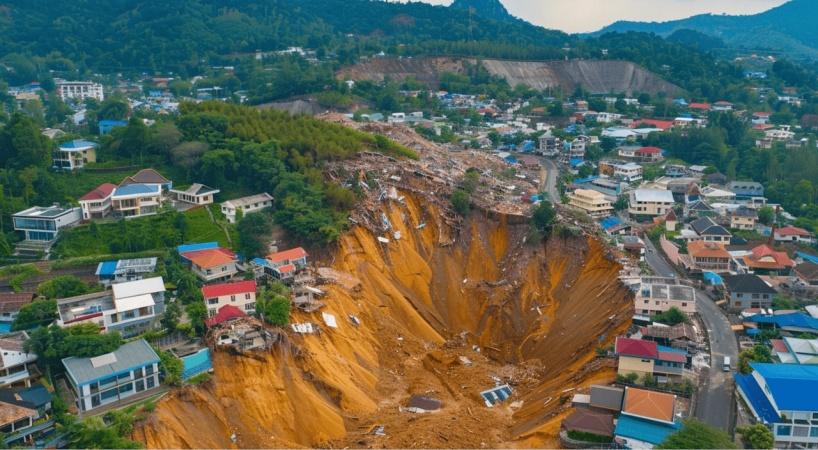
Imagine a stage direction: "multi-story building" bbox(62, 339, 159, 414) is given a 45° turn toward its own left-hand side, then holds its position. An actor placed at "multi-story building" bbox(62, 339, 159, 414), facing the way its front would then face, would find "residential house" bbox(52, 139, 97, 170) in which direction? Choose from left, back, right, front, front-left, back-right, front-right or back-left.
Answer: left

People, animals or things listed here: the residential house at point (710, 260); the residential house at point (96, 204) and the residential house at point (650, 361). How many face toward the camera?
3

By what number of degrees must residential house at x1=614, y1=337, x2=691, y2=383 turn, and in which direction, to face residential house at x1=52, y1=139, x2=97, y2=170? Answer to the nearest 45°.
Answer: approximately 90° to its right

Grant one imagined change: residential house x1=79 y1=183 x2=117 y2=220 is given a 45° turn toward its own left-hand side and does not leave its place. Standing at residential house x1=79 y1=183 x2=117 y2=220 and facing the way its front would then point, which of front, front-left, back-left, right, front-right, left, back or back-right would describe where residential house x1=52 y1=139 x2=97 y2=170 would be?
back-left

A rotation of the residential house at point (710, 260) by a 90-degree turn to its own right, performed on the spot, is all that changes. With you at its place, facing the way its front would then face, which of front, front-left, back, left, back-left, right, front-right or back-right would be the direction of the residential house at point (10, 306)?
front-left

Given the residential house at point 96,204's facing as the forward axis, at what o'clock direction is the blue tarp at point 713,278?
The blue tarp is roughly at 10 o'clock from the residential house.

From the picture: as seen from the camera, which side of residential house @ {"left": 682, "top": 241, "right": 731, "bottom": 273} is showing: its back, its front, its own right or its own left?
front

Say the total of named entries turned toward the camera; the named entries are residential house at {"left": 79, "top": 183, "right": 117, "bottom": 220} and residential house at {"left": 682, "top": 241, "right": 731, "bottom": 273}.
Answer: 2

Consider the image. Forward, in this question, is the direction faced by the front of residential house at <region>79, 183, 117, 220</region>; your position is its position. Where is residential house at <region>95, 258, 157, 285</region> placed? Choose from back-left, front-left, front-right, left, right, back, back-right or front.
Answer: front

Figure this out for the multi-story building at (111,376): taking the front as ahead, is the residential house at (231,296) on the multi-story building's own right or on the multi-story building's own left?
on the multi-story building's own left

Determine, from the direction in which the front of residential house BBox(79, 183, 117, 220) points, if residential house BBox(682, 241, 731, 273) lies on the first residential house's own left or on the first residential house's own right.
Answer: on the first residential house's own left

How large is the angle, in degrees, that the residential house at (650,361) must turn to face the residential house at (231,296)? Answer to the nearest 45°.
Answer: approximately 90° to its right

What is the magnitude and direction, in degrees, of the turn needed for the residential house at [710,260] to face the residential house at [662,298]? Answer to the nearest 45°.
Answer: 0° — it already faces it

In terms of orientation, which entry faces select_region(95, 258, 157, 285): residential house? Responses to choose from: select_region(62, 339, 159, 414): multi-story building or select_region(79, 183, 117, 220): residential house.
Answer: select_region(79, 183, 117, 220): residential house
